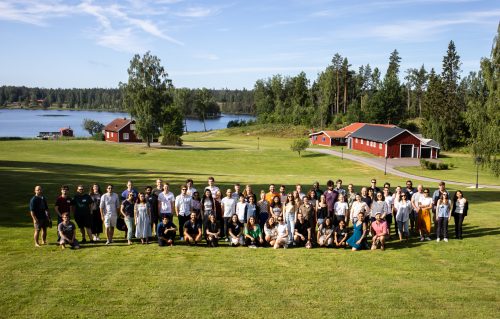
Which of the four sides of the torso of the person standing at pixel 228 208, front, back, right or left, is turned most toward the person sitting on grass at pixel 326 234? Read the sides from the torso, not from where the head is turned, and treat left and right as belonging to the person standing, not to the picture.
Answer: left

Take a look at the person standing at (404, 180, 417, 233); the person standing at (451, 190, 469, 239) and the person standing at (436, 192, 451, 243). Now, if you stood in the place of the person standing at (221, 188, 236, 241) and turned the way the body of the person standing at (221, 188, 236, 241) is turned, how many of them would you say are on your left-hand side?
3

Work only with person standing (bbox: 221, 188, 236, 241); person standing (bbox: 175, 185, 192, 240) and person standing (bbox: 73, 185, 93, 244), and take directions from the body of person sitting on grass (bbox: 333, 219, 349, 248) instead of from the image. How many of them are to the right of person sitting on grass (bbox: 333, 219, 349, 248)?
3

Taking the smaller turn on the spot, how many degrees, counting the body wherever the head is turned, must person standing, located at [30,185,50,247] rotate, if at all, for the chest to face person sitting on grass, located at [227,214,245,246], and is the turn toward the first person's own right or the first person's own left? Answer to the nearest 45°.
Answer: approximately 90° to the first person's own left

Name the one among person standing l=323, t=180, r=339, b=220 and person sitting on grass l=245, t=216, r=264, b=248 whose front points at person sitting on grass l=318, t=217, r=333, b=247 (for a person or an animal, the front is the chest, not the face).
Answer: the person standing

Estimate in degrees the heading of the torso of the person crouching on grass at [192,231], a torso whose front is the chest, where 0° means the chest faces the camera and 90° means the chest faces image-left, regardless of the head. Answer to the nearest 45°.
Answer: approximately 0°
